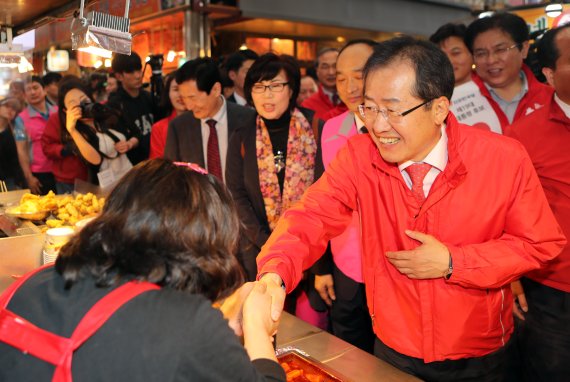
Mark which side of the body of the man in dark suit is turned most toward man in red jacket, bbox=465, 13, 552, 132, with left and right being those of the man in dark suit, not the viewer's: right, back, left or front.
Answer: left

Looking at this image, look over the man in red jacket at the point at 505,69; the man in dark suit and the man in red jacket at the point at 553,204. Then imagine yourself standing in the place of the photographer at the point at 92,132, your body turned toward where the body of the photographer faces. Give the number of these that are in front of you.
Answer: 3

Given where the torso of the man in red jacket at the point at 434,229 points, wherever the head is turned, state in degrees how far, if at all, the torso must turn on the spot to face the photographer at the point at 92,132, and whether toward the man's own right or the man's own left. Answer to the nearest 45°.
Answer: approximately 90° to the man's own right

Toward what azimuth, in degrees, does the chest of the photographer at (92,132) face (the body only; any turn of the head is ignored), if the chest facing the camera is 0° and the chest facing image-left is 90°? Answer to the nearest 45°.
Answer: approximately 315°

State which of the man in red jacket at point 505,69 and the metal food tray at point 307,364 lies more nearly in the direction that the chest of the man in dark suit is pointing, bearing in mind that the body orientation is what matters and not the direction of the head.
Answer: the metal food tray

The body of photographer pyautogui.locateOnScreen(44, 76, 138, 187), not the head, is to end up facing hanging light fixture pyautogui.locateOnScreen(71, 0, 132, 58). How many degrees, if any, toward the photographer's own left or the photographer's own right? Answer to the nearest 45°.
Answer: approximately 45° to the photographer's own right

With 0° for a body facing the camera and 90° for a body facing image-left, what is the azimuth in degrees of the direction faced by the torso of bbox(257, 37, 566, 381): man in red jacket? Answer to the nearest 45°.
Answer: approximately 45°

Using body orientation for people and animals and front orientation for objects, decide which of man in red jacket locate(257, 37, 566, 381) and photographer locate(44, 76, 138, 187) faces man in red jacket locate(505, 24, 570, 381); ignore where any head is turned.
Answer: the photographer

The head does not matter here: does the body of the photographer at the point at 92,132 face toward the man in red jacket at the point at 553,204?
yes

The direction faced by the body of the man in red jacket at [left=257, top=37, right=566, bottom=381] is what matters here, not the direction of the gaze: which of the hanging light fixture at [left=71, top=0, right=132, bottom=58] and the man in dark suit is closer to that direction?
the hanging light fixture

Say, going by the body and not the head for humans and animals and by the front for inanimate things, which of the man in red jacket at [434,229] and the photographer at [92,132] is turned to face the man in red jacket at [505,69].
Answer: the photographer
